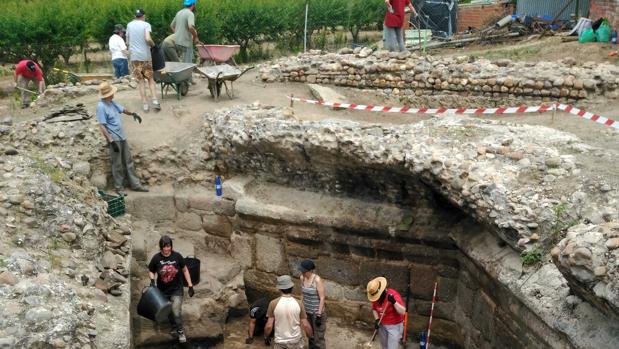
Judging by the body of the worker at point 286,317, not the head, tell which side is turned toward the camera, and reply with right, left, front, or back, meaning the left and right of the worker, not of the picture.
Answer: back

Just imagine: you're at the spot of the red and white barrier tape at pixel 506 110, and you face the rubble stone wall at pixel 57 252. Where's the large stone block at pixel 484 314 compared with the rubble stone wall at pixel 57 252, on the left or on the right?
left

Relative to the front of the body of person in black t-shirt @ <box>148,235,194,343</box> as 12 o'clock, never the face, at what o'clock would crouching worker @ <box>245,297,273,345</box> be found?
The crouching worker is roughly at 9 o'clock from the person in black t-shirt.

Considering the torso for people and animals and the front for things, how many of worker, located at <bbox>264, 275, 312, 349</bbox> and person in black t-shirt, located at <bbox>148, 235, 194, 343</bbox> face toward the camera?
1

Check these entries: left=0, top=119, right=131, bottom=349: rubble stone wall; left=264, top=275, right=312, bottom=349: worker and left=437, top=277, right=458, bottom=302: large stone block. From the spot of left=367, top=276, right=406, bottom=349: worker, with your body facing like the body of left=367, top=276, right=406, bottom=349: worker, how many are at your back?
1

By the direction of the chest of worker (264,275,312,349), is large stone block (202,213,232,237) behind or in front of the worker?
in front

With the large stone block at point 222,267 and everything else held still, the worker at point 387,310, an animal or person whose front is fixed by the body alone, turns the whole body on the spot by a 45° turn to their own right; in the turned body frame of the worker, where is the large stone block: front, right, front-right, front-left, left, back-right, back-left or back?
front-right

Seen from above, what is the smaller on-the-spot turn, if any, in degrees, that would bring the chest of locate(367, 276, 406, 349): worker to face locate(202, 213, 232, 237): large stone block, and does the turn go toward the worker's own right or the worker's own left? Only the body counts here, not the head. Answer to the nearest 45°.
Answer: approximately 90° to the worker's own right

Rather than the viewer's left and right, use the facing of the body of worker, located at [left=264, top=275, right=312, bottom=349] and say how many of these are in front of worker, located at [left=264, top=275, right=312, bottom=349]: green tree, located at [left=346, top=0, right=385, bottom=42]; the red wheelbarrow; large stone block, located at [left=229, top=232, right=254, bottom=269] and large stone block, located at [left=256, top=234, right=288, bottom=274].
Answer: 4

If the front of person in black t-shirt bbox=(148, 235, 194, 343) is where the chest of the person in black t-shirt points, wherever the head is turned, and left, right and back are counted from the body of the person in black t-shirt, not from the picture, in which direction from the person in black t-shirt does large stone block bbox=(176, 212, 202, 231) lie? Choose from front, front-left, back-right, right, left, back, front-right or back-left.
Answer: back

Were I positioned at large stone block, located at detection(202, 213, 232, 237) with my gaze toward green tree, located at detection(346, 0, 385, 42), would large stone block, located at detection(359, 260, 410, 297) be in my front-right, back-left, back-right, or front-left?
back-right

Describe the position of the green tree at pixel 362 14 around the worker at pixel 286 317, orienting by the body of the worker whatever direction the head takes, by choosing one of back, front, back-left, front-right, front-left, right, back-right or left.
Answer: front

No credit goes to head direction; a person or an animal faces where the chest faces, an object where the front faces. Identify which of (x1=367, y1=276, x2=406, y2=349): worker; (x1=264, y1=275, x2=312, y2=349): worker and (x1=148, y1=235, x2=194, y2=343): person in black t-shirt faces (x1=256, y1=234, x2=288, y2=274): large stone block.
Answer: (x1=264, y1=275, x2=312, y2=349): worker

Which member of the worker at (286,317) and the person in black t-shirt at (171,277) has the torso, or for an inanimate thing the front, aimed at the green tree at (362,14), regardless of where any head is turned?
the worker

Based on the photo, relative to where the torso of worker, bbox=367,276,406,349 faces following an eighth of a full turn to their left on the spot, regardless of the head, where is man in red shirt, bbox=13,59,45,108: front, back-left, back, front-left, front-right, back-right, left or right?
back-right

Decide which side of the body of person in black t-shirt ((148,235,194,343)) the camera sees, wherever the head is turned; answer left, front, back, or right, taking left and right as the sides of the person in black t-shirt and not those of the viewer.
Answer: front

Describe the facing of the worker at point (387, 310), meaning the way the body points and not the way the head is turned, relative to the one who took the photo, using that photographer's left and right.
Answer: facing the viewer and to the left of the viewer

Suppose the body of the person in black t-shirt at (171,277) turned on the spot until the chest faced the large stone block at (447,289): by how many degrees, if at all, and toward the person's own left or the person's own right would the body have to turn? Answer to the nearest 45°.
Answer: approximately 90° to the person's own left

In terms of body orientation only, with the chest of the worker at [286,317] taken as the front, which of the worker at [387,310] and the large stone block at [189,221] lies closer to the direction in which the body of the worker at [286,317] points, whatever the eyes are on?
the large stone block

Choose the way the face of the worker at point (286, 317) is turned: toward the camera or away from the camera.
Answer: away from the camera

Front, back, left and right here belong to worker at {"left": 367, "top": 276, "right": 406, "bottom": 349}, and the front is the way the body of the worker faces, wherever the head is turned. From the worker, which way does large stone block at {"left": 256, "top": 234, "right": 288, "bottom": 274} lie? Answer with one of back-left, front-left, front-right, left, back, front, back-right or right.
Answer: right
